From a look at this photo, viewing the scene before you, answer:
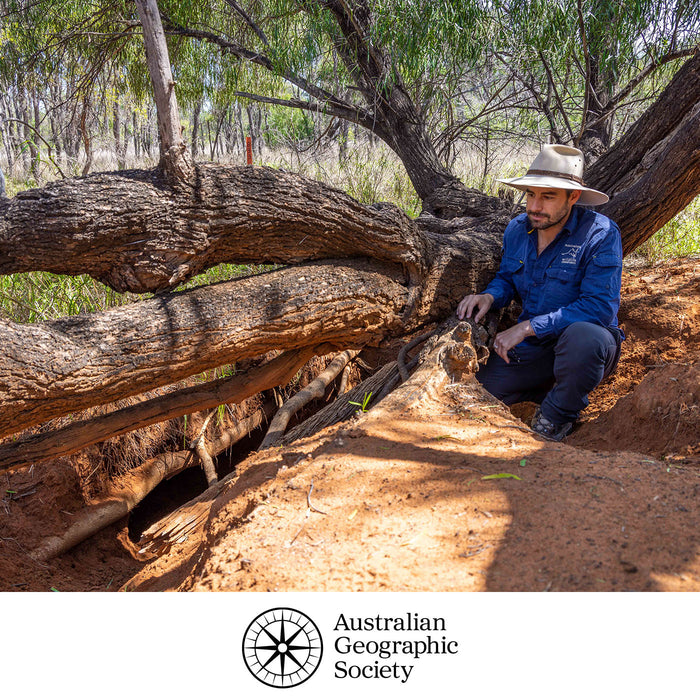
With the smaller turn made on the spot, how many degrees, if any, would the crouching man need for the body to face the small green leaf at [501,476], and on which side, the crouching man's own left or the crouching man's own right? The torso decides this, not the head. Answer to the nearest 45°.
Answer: approximately 45° to the crouching man's own left

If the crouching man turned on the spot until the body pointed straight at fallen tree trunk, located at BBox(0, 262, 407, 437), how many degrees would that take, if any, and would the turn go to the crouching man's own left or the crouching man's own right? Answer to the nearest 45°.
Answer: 0° — they already face it

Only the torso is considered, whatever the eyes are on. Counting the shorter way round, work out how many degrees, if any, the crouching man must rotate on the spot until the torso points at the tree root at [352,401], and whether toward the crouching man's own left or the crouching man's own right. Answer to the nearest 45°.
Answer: approximately 45° to the crouching man's own right

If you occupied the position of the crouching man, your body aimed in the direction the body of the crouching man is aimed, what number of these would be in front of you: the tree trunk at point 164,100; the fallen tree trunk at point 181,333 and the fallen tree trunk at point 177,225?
3

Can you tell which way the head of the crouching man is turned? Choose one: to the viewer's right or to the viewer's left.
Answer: to the viewer's left

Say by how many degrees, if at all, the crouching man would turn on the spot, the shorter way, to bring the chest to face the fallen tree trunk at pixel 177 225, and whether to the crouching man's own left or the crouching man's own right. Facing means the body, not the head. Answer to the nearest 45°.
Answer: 0° — they already face it

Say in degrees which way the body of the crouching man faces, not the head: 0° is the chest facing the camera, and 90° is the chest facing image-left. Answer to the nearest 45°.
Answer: approximately 45°

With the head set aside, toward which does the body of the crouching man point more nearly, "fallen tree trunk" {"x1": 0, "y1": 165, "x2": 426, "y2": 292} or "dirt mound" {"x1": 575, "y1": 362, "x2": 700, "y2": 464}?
the fallen tree trunk

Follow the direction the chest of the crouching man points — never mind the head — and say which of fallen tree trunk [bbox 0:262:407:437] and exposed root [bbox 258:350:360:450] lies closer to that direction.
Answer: the fallen tree trunk
